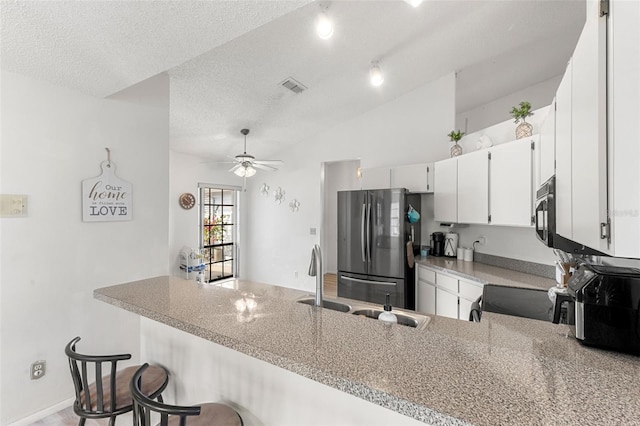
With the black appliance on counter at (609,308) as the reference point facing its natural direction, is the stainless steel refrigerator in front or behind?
in front

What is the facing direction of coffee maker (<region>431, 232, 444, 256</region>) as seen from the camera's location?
facing the viewer and to the left of the viewer

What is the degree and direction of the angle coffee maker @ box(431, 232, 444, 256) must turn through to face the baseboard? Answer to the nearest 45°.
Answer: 0° — it already faces it

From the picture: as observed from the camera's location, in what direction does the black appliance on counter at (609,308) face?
facing to the left of the viewer

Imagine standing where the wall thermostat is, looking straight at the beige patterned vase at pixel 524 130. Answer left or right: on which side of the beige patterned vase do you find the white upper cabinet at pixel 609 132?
right

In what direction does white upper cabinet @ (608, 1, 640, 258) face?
to the viewer's left

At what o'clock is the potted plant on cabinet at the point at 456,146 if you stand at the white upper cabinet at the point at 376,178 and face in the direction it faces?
The potted plant on cabinet is roughly at 10 o'clock from the white upper cabinet.

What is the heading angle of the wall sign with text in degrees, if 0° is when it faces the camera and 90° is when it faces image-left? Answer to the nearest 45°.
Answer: approximately 0°

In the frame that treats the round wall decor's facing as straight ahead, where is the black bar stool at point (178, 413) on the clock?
The black bar stool is roughly at 12 o'clock from the round wall decor.

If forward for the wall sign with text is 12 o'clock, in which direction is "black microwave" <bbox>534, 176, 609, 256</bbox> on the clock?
The black microwave is roughly at 11 o'clock from the wall sign with text.

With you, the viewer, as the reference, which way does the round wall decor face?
facing the viewer

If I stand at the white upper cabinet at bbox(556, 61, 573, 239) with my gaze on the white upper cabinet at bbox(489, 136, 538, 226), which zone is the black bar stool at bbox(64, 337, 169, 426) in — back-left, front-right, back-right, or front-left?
back-left

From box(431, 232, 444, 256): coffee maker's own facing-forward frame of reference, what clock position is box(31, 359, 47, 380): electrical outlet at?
The electrical outlet is roughly at 12 o'clock from the coffee maker.

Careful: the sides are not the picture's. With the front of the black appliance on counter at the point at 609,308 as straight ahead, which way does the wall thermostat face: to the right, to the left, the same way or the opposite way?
the opposite way

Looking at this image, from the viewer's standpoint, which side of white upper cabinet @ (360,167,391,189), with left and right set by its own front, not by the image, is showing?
front

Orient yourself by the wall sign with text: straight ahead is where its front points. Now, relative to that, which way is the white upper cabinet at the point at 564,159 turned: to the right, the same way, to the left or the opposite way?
the opposite way
